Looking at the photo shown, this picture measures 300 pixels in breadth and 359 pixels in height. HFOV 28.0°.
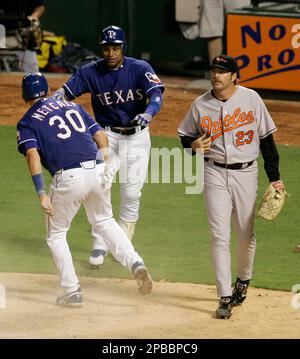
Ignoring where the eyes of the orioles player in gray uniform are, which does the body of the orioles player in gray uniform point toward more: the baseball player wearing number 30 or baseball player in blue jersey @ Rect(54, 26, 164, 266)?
the baseball player wearing number 30

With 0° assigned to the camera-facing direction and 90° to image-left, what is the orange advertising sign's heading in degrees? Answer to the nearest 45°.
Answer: approximately 0°

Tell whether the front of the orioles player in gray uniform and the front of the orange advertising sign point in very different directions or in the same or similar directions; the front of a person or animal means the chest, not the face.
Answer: same or similar directions

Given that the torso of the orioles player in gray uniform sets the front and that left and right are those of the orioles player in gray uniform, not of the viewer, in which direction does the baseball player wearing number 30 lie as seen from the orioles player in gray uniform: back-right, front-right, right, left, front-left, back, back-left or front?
right

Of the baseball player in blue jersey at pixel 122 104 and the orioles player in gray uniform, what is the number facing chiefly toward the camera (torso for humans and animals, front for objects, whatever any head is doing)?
2

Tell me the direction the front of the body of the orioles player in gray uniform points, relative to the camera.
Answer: toward the camera

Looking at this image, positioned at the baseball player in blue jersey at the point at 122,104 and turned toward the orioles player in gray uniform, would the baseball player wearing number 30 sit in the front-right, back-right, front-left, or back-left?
front-right

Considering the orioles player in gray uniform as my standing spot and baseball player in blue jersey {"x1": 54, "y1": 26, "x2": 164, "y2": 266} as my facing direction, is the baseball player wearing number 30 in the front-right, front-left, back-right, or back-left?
front-left

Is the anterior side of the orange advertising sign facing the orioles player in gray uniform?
yes

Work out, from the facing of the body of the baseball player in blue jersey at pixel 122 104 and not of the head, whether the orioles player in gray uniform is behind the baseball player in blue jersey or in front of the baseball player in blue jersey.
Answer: in front

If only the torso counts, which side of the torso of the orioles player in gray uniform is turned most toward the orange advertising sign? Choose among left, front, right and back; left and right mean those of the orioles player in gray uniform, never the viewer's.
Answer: back

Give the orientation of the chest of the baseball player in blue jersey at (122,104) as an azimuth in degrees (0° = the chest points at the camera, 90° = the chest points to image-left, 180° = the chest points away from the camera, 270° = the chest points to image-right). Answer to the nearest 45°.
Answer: approximately 0°
